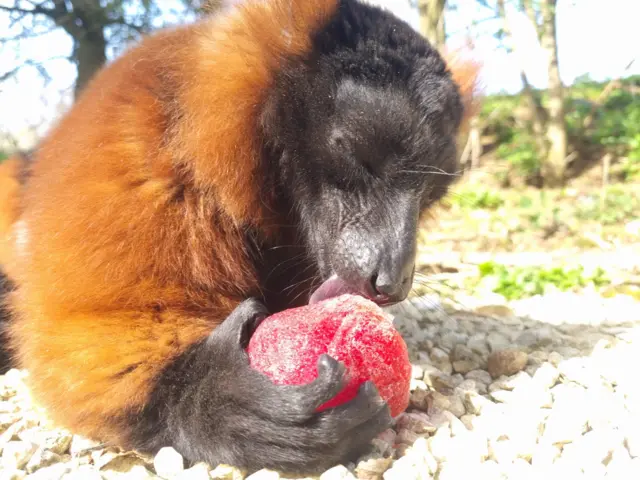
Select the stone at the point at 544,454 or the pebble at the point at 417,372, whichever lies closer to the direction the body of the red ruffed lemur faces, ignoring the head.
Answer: the stone

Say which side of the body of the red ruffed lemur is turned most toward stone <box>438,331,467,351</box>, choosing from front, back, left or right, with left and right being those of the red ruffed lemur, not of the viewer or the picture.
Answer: left

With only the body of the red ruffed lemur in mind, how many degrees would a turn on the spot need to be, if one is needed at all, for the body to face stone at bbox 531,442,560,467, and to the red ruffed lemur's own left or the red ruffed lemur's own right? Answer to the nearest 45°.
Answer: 0° — it already faces it

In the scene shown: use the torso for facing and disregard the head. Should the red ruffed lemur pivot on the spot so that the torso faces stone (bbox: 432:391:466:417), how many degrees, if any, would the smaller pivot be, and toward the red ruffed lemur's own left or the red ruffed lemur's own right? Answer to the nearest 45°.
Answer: approximately 45° to the red ruffed lemur's own left

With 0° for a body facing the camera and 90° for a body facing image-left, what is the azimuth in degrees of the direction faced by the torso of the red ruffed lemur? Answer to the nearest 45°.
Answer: approximately 315°

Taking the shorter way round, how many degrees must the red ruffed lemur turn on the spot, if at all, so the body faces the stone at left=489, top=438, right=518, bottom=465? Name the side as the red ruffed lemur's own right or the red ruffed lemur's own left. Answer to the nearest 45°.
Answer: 0° — it already faces it

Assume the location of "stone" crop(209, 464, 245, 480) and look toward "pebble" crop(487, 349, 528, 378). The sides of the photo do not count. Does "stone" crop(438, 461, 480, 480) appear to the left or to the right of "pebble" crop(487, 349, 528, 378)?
right
